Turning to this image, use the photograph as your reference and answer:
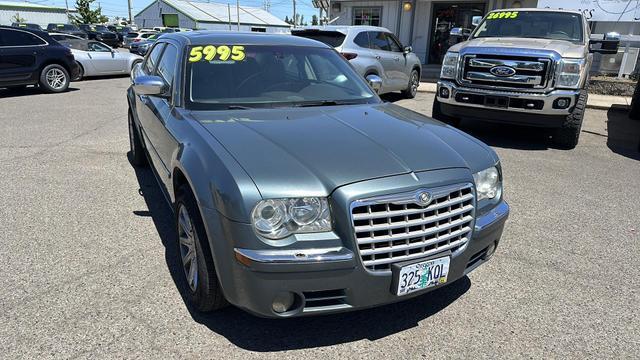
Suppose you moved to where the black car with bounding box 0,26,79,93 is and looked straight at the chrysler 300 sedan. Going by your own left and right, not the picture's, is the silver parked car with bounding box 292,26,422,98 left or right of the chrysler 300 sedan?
left

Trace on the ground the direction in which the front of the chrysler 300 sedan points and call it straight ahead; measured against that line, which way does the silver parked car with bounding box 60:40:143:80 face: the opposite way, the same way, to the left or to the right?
to the left

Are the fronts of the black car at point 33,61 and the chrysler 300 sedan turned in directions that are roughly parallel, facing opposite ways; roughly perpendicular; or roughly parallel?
roughly perpendicular

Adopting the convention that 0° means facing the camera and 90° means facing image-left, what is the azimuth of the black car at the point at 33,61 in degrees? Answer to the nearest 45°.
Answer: approximately 90°

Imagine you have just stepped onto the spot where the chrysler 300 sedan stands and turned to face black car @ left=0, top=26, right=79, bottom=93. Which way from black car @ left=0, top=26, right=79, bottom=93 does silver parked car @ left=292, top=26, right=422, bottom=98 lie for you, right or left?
right

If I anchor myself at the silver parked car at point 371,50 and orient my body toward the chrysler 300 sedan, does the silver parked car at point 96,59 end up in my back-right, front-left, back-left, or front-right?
back-right

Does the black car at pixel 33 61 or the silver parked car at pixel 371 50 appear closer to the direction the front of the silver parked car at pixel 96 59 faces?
the silver parked car

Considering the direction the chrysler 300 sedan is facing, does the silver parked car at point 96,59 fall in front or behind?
behind

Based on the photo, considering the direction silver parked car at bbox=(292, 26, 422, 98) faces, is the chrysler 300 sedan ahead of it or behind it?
behind

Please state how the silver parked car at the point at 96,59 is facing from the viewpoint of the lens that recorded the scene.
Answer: facing to the right of the viewer

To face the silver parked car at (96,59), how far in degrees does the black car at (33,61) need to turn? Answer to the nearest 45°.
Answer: approximately 135° to its right

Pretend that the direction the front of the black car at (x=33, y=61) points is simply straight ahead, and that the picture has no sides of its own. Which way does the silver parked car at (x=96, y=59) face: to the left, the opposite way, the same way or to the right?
the opposite way

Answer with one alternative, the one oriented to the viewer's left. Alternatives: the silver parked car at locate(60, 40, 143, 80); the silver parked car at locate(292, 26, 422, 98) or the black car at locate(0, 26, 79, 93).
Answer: the black car

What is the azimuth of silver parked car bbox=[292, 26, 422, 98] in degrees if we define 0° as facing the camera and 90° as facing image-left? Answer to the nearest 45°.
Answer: approximately 225°

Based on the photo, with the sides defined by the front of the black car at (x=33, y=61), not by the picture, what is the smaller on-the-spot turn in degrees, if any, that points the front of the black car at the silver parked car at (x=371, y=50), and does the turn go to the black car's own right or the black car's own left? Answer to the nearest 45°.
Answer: approximately 135° to the black car's own left

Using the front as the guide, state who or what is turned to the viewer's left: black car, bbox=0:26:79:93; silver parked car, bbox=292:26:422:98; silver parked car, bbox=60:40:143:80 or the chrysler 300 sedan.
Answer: the black car

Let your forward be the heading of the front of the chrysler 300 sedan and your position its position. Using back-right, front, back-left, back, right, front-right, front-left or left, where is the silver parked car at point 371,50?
back-left
